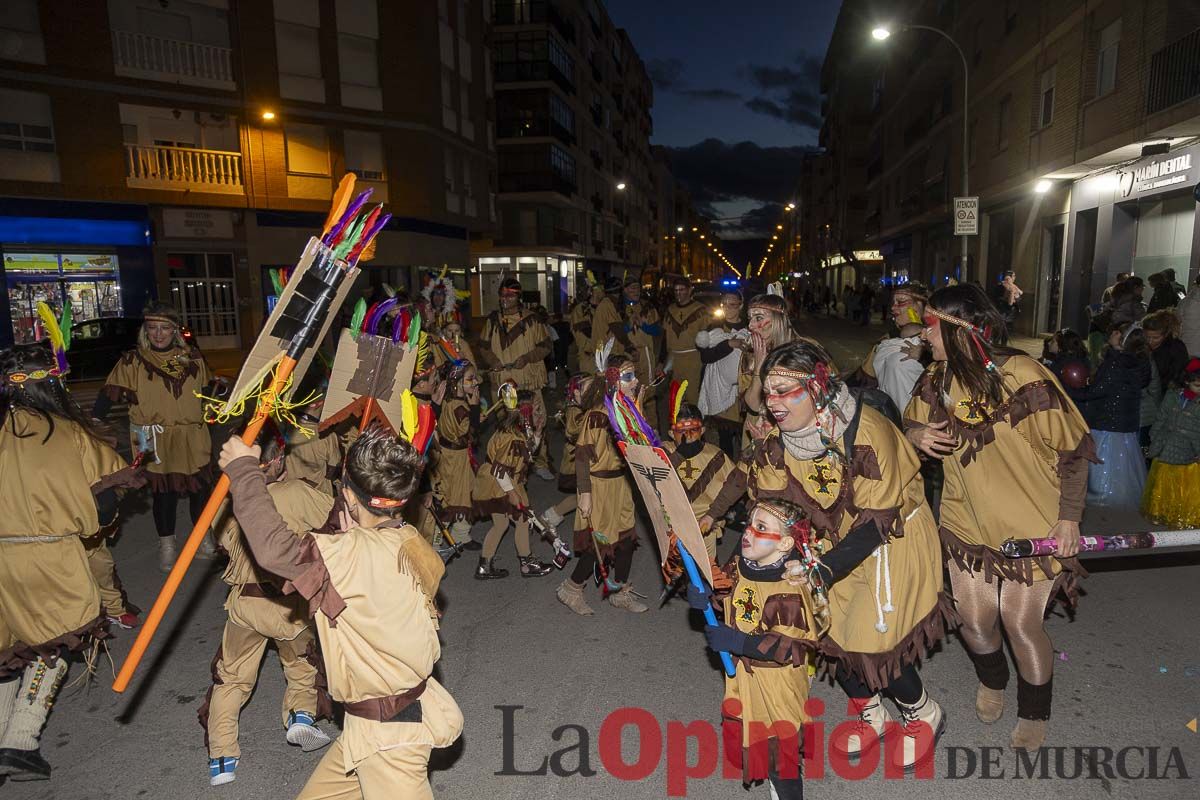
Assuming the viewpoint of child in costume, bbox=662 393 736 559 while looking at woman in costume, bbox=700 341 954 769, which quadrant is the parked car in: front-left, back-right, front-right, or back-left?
back-right

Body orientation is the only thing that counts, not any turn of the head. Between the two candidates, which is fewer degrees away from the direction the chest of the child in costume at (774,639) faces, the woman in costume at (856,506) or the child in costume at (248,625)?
the child in costume

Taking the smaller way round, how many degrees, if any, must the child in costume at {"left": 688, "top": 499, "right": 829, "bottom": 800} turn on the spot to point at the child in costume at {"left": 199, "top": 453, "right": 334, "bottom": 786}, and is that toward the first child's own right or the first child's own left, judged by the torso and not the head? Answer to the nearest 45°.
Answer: approximately 45° to the first child's own right

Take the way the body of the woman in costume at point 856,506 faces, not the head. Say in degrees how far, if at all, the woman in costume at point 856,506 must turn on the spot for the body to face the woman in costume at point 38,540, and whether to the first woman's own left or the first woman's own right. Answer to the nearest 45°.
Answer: approximately 45° to the first woman's own right

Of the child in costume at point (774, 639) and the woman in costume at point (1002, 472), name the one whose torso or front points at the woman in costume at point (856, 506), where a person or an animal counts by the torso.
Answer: the woman in costume at point (1002, 472)

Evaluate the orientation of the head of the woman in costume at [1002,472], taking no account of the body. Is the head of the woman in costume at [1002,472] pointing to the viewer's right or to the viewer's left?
to the viewer's left

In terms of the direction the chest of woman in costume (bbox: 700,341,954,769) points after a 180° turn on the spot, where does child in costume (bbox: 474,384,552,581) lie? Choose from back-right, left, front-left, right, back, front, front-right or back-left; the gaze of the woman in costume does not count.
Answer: left

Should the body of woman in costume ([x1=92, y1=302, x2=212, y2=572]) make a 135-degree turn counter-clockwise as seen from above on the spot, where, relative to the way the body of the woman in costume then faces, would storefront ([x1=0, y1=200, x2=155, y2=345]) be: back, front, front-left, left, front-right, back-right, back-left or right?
front-left

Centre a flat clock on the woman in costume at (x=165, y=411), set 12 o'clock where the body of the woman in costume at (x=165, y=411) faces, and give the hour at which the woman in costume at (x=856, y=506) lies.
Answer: the woman in costume at (x=856, y=506) is roughly at 11 o'clock from the woman in costume at (x=165, y=411).

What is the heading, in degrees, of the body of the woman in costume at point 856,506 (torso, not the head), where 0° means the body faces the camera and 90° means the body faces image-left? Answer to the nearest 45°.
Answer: approximately 45°
